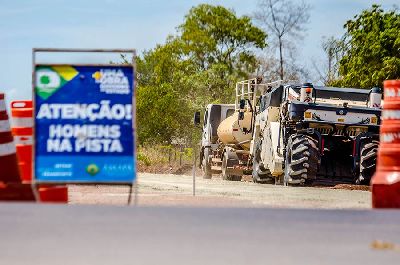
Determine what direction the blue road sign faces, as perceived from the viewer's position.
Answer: facing the viewer

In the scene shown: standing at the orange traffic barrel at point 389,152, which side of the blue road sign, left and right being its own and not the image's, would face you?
left

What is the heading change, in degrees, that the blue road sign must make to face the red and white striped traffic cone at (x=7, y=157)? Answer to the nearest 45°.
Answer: approximately 135° to its right
